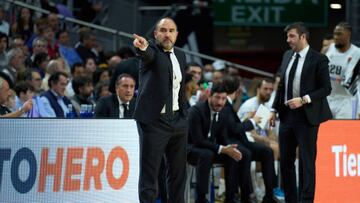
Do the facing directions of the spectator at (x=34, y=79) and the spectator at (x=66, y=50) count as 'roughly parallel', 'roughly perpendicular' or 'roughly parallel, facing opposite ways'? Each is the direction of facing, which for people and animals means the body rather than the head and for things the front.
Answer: roughly parallel

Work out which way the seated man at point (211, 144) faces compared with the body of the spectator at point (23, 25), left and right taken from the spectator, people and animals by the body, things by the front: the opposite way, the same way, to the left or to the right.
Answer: the same way

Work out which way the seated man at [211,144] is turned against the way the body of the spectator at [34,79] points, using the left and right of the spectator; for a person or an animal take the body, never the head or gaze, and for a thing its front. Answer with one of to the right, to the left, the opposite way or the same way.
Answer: the same way

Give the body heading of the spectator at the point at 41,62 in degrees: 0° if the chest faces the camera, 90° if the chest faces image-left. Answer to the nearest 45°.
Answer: approximately 315°

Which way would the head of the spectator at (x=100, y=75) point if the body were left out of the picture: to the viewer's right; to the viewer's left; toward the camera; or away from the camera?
toward the camera

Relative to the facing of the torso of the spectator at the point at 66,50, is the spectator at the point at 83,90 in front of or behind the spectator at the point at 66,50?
in front

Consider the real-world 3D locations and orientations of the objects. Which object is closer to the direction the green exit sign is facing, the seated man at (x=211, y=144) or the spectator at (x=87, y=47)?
the seated man

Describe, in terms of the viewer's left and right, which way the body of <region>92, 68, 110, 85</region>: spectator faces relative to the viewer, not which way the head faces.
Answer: facing the viewer and to the right of the viewer

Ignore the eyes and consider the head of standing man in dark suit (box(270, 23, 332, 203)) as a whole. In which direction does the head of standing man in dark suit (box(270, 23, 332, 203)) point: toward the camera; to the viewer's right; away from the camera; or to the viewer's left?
to the viewer's left

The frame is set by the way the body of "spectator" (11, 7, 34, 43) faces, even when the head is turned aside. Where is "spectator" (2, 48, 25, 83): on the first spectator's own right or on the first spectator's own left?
on the first spectator's own right

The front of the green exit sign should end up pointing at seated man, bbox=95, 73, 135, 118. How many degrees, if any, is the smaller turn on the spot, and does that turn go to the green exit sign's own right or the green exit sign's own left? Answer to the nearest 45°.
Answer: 0° — it already faces them
